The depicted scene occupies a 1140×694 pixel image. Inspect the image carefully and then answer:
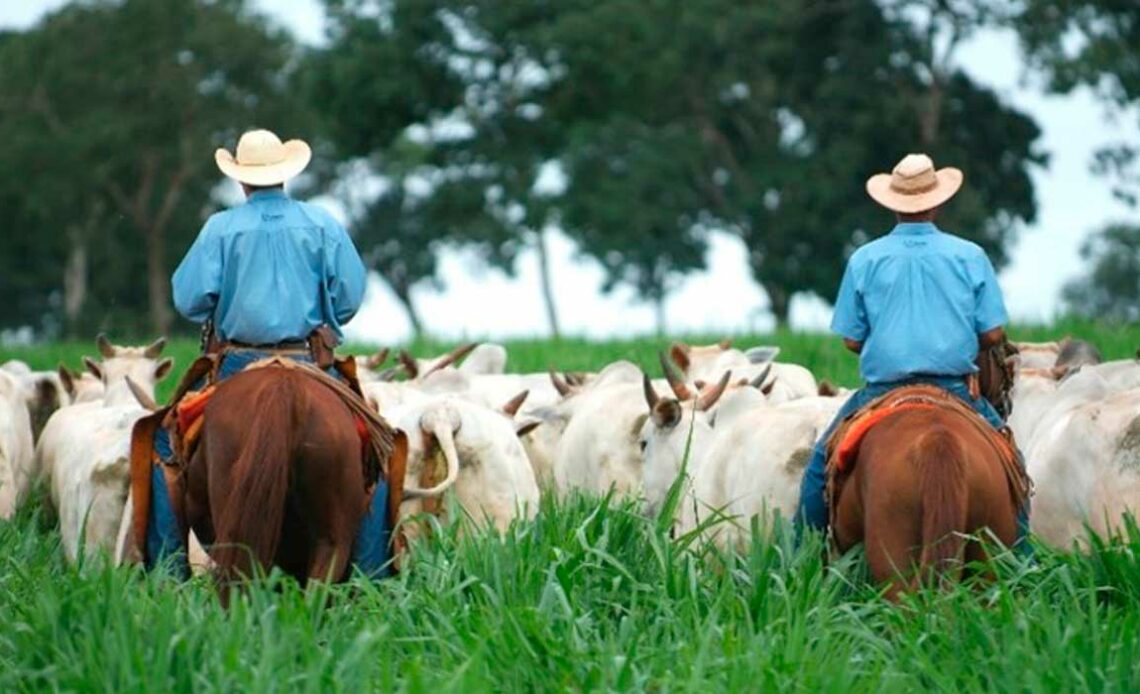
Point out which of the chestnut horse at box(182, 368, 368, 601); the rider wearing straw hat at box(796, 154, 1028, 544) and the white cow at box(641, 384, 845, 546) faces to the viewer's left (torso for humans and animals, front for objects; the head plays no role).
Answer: the white cow

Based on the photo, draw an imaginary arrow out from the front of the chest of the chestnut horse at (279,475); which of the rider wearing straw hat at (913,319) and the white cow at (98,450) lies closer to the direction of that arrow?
the white cow

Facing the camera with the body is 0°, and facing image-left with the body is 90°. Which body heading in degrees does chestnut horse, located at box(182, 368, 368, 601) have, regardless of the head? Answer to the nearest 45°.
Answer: approximately 180°

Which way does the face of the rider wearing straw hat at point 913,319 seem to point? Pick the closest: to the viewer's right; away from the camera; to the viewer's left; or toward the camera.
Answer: away from the camera

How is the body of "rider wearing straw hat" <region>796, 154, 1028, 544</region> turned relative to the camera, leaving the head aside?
away from the camera

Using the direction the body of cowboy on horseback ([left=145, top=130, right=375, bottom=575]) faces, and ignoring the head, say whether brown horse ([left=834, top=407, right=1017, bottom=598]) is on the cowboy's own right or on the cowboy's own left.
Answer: on the cowboy's own right

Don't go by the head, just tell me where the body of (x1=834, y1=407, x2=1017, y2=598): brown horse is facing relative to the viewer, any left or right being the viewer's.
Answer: facing away from the viewer

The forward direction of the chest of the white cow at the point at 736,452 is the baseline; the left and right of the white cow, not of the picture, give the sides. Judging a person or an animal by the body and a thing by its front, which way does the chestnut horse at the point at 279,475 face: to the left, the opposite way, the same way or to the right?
to the right

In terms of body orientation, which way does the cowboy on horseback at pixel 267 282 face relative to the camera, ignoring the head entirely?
away from the camera

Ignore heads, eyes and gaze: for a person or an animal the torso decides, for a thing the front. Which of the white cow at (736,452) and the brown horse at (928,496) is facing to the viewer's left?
the white cow

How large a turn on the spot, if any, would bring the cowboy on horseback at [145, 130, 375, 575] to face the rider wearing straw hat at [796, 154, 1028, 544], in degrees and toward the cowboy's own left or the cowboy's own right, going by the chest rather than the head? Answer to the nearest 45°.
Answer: approximately 90° to the cowboy's own right

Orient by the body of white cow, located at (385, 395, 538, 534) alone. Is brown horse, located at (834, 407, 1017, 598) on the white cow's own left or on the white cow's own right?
on the white cow's own right
